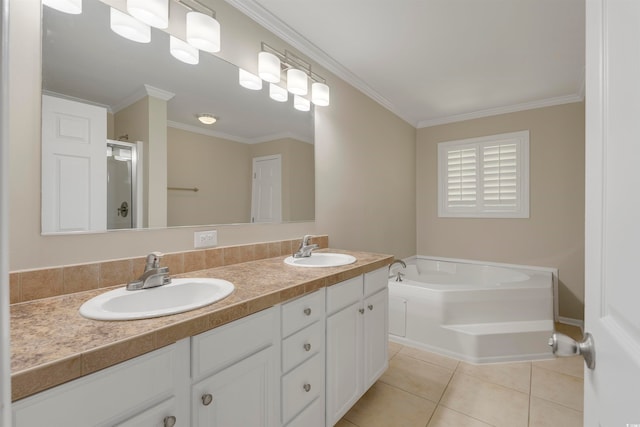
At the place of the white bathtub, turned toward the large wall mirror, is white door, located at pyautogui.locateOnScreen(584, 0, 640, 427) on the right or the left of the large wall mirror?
left

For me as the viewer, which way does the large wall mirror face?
facing the viewer and to the right of the viewer

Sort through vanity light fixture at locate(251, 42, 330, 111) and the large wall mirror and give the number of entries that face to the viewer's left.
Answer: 0

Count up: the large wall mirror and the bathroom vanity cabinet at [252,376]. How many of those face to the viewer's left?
0

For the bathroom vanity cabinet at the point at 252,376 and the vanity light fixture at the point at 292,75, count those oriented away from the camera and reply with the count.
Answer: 0

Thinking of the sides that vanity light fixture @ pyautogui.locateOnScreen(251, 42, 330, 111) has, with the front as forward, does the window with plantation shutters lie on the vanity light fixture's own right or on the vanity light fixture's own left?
on the vanity light fixture's own left

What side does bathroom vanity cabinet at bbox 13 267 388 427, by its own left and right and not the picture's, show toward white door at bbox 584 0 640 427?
front
